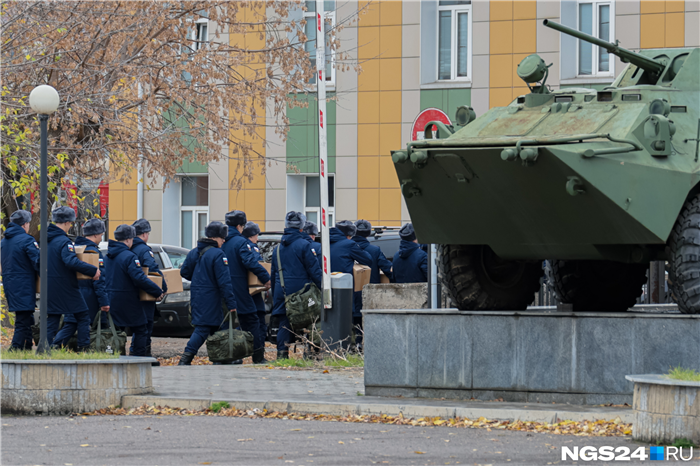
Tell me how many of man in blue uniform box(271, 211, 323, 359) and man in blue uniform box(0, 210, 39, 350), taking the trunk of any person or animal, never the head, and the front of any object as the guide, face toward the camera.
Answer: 0
